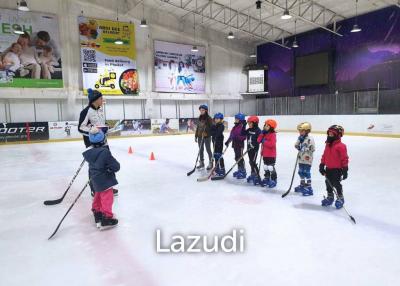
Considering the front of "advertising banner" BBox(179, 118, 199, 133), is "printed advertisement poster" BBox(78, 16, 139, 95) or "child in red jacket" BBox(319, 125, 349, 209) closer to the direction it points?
the child in red jacket

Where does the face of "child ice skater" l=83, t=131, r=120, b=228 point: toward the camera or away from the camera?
away from the camera

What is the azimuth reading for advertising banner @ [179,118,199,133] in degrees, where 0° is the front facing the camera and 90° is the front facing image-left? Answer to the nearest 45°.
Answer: approximately 0°

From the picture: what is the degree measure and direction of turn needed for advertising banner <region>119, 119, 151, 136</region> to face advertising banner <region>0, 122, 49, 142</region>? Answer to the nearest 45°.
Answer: approximately 90° to its right

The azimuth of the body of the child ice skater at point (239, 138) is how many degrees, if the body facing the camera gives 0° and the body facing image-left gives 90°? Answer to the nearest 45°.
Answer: approximately 90°

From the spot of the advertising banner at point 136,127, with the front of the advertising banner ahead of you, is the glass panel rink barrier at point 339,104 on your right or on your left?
on your left

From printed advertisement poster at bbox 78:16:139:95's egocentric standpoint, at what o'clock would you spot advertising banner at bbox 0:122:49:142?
The advertising banner is roughly at 2 o'clock from the printed advertisement poster.
